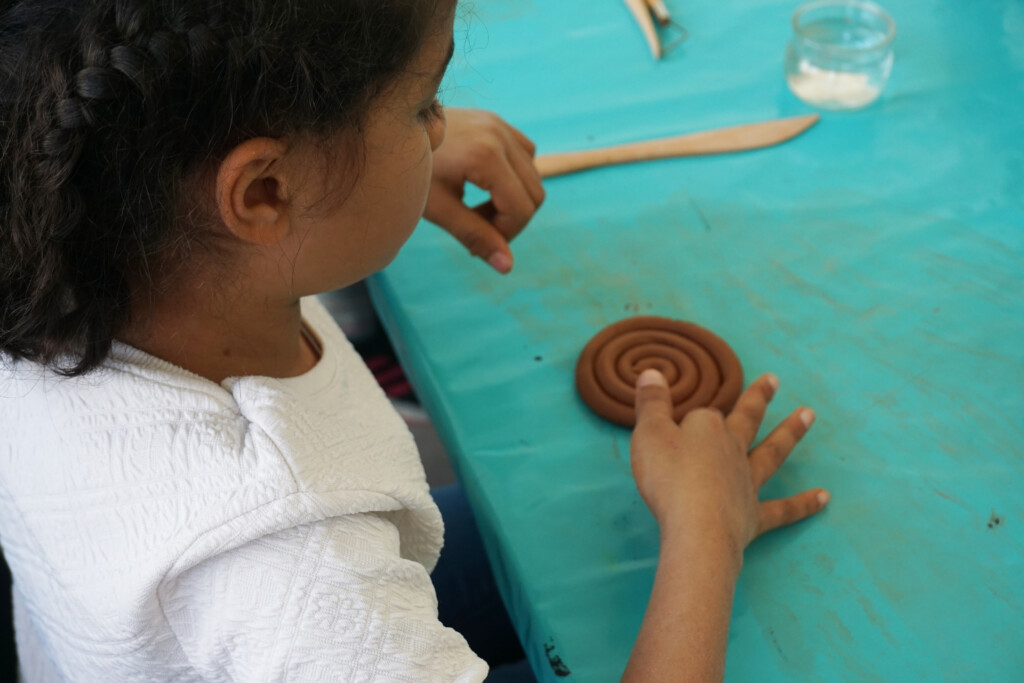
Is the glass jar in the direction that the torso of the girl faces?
yes

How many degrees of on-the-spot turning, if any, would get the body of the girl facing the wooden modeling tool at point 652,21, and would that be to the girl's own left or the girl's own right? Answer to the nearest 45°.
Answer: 0° — they already face it

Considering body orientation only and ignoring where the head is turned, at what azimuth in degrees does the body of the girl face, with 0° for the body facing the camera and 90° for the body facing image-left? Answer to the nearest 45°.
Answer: approximately 225°

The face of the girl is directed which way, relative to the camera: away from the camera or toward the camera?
away from the camera
